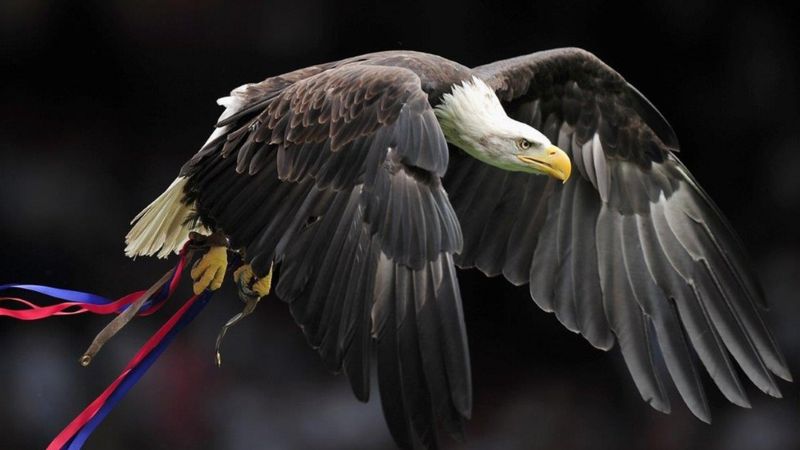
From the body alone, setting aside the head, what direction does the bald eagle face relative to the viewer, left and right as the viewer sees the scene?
facing the viewer and to the right of the viewer
